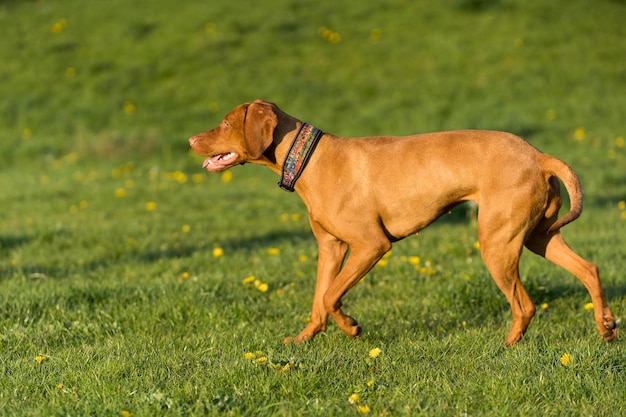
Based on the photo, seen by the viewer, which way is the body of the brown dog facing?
to the viewer's left

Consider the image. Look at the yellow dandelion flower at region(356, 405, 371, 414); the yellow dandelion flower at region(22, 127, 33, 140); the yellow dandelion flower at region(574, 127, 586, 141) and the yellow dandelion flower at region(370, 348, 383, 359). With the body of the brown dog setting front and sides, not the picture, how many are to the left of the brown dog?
2

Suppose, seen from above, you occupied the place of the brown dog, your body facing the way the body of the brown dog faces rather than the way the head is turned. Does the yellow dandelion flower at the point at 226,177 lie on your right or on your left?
on your right

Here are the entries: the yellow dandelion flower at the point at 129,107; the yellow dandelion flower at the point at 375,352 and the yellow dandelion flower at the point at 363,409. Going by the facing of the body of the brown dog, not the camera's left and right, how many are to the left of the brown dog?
2

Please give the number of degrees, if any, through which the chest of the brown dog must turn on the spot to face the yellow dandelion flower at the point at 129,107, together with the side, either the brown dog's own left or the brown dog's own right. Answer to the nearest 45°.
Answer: approximately 45° to the brown dog's own right

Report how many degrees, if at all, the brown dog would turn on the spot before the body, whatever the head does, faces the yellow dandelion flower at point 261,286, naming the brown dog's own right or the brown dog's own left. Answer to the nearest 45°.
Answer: approximately 45° to the brown dog's own right

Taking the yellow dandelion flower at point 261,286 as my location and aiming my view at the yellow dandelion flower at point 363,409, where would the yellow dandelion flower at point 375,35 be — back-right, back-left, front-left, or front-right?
back-left

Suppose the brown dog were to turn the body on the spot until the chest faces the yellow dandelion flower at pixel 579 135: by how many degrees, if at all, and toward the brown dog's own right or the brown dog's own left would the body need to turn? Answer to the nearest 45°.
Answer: approximately 90° to the brown dog's own right

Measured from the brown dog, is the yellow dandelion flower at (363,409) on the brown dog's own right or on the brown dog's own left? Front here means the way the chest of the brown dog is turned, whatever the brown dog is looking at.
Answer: on the brown dog's own left

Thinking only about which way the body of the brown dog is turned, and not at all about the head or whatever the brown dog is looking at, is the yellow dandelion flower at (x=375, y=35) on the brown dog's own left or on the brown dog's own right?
on the brown dog's own right
